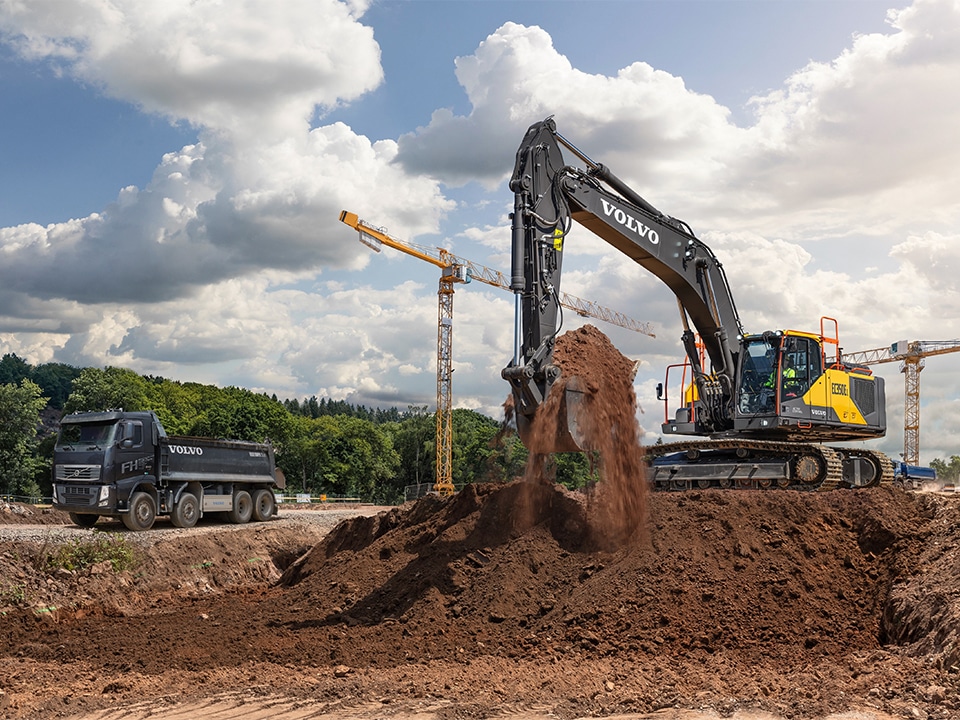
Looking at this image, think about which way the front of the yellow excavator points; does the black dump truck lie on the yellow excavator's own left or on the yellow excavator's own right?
on the yellow excavator's own right

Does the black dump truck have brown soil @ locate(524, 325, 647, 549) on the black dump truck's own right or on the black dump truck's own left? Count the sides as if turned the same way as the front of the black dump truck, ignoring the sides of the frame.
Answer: on the black dump truck's own left

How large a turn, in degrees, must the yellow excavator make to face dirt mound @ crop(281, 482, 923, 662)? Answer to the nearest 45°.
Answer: approximately 45° to its left

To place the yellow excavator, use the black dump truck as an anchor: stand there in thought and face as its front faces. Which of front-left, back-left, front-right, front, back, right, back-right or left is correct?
left

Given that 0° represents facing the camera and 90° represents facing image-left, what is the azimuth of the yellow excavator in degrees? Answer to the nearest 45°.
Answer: approximately 45°

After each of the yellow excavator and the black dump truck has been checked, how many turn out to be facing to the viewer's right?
0
